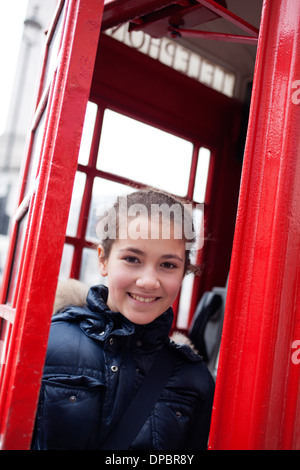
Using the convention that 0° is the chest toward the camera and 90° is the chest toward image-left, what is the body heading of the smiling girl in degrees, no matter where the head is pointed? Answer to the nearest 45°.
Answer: approximately 0°
